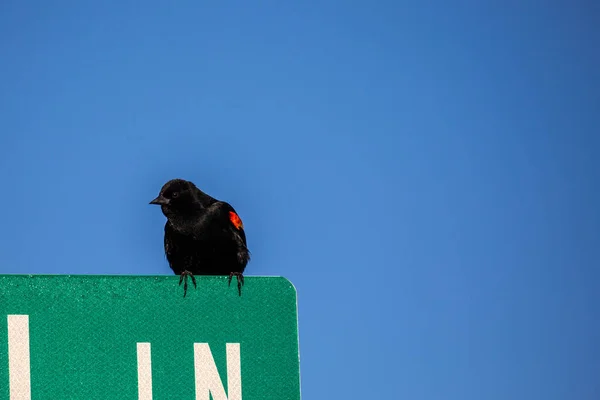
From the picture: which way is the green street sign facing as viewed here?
toward the camera

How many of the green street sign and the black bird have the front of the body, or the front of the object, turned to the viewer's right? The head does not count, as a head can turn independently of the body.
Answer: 0

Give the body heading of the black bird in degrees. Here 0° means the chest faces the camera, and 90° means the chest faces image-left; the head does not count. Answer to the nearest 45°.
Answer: approximately 45°
